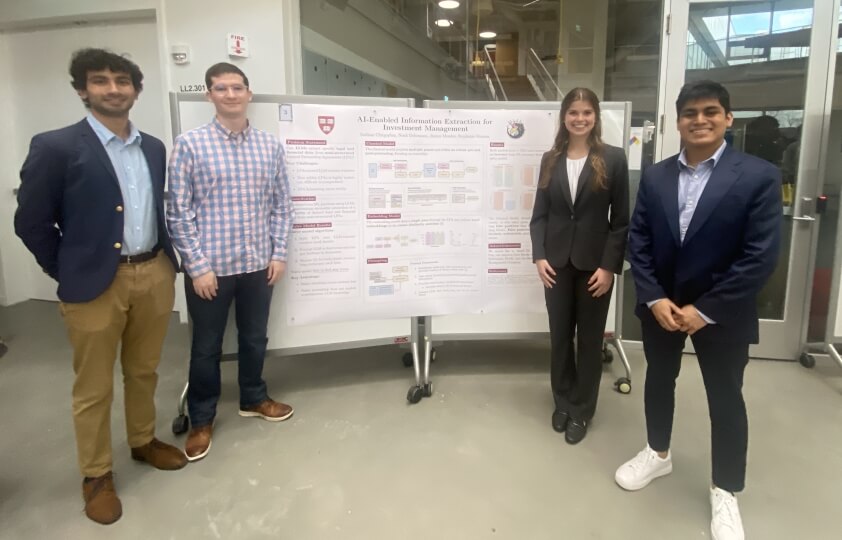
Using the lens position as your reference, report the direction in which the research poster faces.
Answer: facing the viewer

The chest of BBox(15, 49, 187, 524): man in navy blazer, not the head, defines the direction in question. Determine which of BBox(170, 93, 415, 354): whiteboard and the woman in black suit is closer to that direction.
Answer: the woman in black suit

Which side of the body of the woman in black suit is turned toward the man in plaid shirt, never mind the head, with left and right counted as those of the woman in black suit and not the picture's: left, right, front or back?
right

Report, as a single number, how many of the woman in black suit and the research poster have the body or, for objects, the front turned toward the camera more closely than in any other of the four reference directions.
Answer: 2

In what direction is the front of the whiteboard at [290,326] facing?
toward the camera

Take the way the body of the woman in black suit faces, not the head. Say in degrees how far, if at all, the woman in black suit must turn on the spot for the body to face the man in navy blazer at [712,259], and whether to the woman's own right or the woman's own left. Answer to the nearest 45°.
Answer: approximately 45° to the woman's own left

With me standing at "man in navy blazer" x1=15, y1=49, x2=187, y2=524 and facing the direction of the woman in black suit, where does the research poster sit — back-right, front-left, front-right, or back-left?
front-left

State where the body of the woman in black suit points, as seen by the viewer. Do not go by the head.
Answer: toward the camera

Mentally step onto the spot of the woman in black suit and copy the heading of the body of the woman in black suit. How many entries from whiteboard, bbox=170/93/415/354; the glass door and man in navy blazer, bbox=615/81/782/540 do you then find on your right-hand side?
1

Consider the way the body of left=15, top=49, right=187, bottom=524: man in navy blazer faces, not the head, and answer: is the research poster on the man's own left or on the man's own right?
on the man's own left

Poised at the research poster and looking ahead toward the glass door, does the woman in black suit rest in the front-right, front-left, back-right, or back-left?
front-right

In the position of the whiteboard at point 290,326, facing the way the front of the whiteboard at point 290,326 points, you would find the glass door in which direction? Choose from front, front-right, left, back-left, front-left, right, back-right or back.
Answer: left

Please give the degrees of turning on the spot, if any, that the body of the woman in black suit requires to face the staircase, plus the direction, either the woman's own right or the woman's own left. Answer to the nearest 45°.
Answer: approximately 180°
